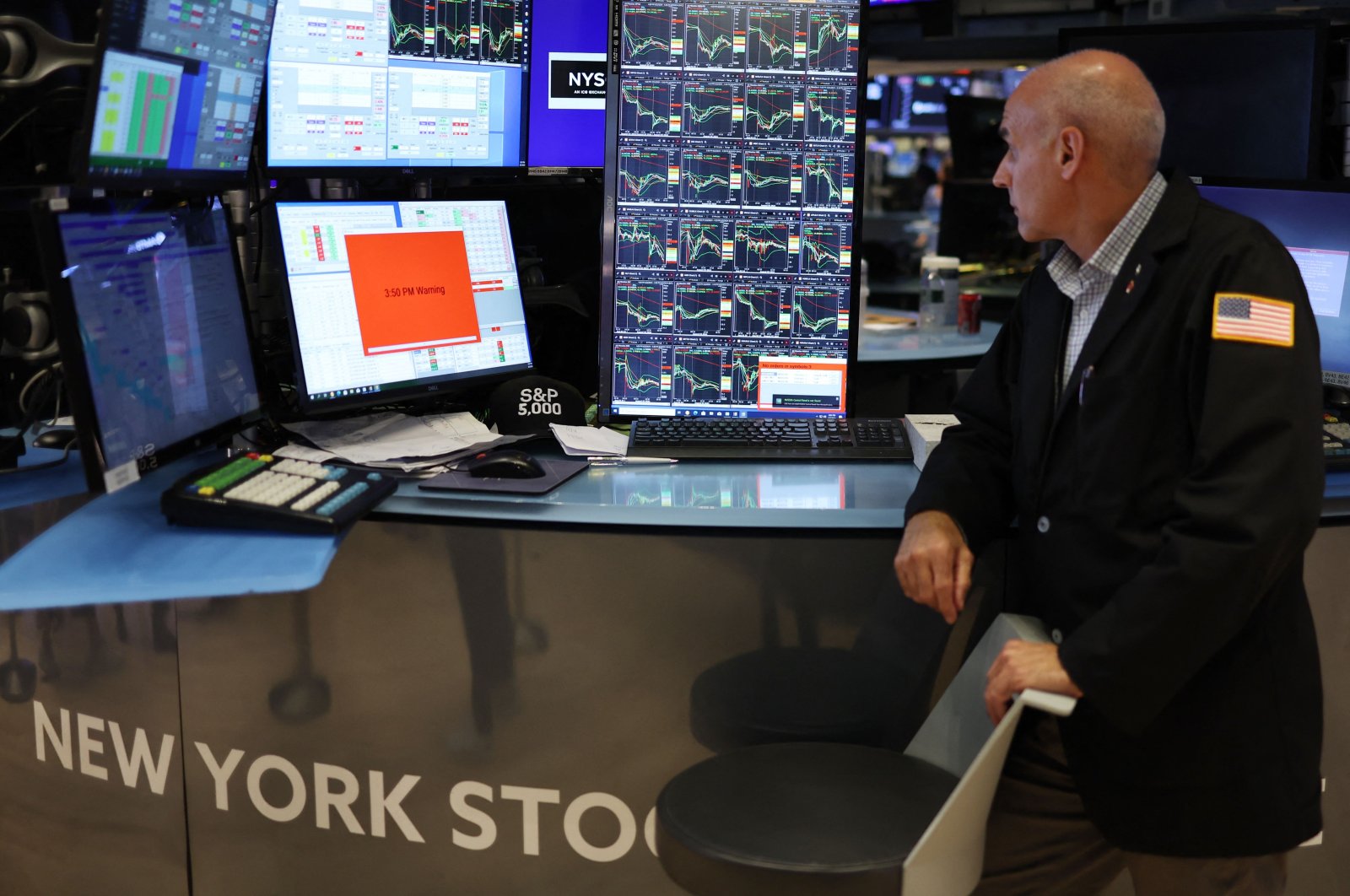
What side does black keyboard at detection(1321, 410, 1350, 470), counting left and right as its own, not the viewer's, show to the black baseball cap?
right

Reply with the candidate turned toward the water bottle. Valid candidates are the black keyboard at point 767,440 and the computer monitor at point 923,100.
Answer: the computer monitor

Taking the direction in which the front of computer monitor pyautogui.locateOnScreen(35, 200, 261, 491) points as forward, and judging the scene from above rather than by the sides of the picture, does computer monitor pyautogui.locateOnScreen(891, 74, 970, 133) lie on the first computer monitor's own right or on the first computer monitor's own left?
on the first computer monitor's own left

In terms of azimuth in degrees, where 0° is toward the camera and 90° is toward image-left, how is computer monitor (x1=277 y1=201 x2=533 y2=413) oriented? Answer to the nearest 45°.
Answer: approximately 315°
